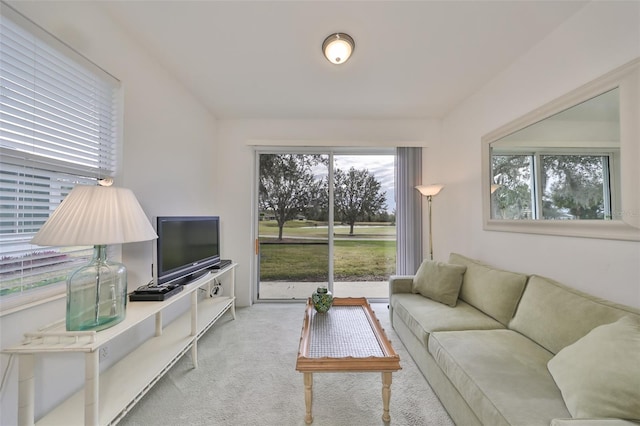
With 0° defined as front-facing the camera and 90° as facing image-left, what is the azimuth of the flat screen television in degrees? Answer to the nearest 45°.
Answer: approximately 315°

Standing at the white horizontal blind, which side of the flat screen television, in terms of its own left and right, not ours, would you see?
right

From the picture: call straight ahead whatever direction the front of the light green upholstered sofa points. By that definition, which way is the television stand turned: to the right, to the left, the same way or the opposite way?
the opposite way

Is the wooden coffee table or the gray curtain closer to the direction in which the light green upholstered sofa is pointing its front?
the wooden coffee table

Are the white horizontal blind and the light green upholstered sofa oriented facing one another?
yes

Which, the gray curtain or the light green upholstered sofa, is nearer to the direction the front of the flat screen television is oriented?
the light green upholstered sofa

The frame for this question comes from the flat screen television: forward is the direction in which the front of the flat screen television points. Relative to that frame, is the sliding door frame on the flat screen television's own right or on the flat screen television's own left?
on the flat screen television's own left

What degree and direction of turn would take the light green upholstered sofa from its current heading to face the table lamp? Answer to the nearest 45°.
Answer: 0° — it already faces it

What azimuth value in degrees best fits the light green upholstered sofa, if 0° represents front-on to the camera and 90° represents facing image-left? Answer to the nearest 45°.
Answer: approximately 45°

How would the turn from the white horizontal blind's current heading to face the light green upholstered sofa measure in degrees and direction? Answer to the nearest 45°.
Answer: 0° — it already faces it
